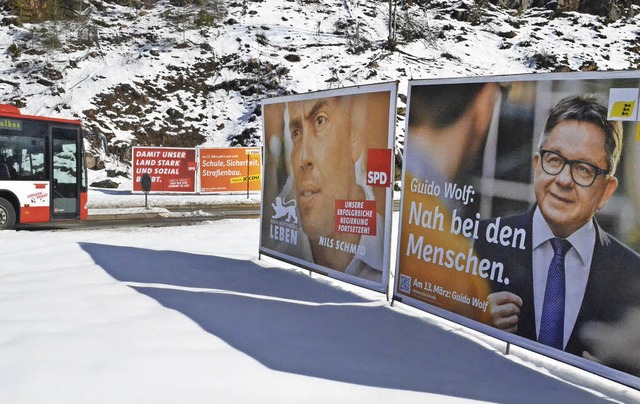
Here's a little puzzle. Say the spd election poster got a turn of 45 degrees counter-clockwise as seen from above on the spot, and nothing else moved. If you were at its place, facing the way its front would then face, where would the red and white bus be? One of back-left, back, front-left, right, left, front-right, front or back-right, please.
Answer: back-right

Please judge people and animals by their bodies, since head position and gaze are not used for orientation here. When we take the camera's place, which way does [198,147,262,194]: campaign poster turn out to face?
facing the viewer

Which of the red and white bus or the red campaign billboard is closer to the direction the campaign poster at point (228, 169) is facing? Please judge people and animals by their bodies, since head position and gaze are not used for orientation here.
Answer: the red and white bus

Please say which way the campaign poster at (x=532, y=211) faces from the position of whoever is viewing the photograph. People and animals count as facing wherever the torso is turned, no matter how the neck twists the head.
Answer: facing the viewer and to the left of the viewer

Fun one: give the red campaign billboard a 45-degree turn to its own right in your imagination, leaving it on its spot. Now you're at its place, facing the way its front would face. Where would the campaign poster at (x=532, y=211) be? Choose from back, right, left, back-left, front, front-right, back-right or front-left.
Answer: front-left

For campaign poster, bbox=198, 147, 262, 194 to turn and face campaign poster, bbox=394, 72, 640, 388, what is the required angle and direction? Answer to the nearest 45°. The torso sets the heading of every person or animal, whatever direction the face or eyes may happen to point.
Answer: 0° — it already faces it

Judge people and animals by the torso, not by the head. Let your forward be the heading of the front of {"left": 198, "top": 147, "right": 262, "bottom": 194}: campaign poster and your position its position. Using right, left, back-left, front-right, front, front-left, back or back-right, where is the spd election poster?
front

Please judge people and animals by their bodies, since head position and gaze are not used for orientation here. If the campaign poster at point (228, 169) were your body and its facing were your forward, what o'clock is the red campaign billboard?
The red campaign billboard is roughly at 3 o'clock from the campaign poster.

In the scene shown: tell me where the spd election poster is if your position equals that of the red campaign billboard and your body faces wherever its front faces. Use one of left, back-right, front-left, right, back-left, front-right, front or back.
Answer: front

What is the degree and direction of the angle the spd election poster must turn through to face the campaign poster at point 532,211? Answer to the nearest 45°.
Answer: approximately 90° to its left

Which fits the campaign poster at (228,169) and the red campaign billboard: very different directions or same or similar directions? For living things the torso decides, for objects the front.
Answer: same or similar directions

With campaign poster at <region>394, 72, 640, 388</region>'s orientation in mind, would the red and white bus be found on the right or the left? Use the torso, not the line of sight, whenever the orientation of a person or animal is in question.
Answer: on its right

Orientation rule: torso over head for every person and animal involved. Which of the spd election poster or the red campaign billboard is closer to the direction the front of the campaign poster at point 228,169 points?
the spd election poster

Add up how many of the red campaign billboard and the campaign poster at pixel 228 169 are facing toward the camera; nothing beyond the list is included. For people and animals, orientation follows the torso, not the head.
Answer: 2

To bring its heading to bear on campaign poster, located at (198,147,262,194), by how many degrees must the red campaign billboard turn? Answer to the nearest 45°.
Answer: approximately 90° to its left

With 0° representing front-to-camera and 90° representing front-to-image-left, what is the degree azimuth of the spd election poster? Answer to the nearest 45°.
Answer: approximately 45°

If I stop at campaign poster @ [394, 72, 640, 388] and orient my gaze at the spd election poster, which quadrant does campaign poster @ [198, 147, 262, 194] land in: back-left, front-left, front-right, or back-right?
front-right

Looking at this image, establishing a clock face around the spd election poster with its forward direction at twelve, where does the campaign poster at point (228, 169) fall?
The campaign poster is roughly at 4 o'clock from the spd election poster.

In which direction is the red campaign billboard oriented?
toward the camera
